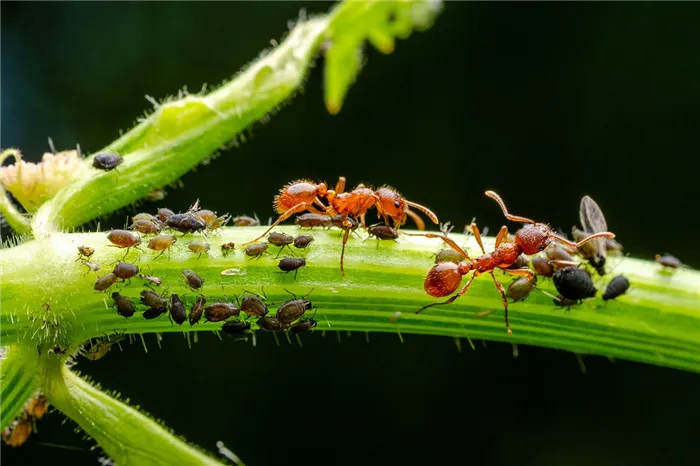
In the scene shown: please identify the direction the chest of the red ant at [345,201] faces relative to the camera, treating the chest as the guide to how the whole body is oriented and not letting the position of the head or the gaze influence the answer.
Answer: to the viewer's right

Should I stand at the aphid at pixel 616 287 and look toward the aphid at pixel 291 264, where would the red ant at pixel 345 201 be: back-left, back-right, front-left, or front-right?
front-right

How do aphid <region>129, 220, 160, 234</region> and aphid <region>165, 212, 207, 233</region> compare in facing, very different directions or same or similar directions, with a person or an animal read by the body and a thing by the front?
same or similar directions

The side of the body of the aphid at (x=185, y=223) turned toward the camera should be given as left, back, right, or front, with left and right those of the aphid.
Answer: right
